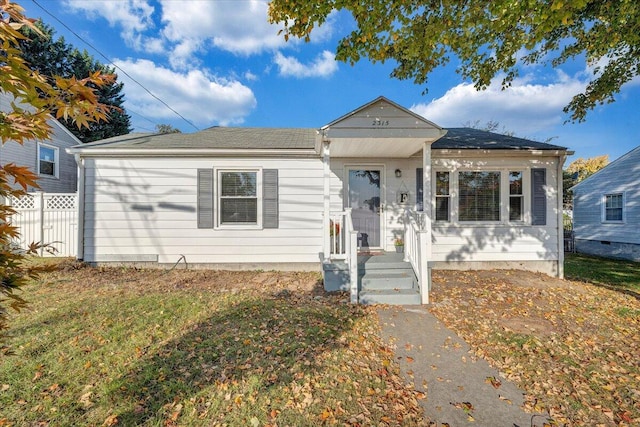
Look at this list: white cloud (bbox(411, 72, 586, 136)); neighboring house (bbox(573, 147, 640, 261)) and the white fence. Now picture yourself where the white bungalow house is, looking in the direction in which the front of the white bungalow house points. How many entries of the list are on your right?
1

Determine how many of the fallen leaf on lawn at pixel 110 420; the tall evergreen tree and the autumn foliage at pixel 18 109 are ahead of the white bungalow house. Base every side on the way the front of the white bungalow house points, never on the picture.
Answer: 2

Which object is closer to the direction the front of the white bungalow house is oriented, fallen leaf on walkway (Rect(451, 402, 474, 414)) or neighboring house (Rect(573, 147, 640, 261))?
the fallen leaf on walkway

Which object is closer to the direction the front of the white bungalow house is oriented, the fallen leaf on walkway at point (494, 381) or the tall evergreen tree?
the fallen leaf on walkway

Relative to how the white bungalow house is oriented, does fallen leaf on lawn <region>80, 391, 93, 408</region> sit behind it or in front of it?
in front

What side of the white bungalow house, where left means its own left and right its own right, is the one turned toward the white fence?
right

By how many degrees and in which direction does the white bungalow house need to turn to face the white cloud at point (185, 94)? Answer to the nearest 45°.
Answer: approximately 135° to its right

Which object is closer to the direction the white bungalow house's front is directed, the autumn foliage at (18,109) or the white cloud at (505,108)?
the autumn foliage

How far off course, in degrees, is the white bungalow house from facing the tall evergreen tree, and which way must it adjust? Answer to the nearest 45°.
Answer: approximately 135° to its right

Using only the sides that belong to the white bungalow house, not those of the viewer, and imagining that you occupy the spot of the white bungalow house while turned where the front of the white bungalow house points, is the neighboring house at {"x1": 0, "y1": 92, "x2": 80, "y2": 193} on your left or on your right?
on your right

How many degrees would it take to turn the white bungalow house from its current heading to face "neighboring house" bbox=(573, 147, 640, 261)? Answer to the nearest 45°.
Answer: approximately 90° to its left

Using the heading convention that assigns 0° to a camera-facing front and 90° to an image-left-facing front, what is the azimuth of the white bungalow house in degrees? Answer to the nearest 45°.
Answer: approximately 0°

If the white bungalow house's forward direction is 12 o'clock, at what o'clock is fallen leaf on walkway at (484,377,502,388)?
The fallen leaf on walkway is roughly at 11 o'clock from the white bungalow house.

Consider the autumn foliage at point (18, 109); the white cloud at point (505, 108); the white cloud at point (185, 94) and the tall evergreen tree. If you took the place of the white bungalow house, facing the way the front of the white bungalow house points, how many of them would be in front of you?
1
